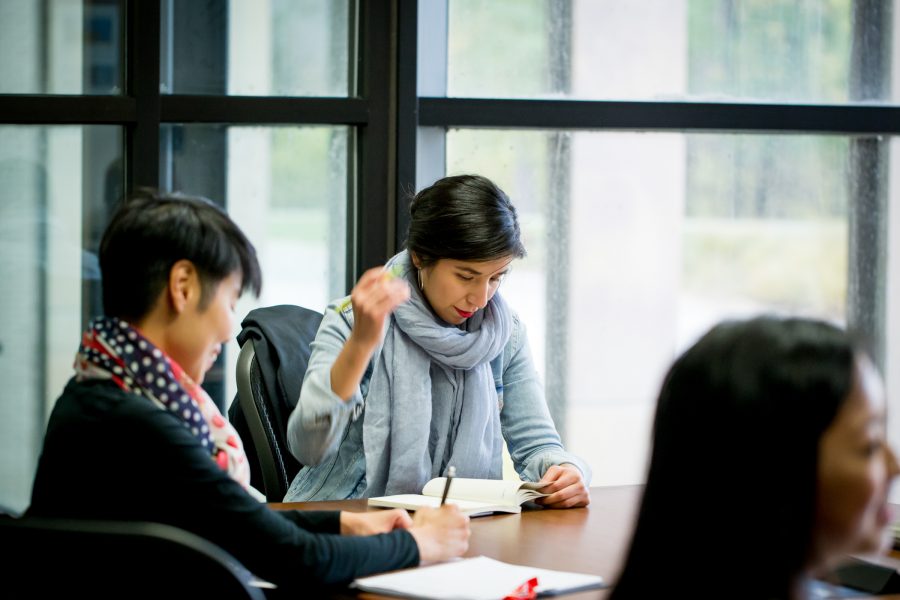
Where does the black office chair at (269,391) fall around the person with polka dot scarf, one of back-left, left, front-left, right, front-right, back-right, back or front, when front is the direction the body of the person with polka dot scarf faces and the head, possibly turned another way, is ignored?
left

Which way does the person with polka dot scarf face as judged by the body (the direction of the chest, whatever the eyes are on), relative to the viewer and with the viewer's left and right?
facing to the right of the viewer

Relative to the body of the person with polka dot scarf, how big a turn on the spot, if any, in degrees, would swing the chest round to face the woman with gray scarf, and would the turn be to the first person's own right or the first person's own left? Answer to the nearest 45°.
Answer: approximately 45° to the first person's own left

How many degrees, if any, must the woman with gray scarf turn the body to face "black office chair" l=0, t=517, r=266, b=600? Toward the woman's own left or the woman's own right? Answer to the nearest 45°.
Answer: approximately 45° to the woman's own right

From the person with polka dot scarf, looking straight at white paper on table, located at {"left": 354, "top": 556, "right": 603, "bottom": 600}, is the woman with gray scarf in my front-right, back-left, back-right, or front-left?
front-left

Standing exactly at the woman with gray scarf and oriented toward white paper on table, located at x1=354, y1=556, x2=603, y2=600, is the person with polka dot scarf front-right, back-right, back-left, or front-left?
front-right

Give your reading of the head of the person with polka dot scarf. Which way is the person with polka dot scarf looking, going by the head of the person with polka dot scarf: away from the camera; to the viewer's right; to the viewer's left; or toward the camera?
to the viewer's right

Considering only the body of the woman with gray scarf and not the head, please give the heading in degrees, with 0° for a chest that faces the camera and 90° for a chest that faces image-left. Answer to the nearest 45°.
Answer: approximately 315°

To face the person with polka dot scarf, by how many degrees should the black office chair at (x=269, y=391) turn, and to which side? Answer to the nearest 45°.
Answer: approximately 45° to its right

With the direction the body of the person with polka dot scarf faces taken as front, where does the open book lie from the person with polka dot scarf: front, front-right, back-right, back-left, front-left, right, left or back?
front-left

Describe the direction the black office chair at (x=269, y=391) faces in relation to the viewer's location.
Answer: facing the viewer and to the right of the viewer
